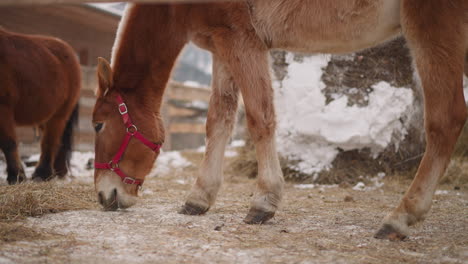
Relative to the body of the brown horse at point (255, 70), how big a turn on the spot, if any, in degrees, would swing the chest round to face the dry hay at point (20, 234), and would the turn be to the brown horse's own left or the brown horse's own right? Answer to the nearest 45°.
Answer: approximately 45° to the brown horse's own left

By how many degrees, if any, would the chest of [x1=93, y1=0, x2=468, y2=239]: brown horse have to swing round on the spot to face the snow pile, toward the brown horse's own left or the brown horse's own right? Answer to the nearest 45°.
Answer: approximately 90° to the brown horse's own right

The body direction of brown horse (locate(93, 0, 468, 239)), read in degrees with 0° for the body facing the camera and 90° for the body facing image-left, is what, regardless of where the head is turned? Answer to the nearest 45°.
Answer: approximately 90°

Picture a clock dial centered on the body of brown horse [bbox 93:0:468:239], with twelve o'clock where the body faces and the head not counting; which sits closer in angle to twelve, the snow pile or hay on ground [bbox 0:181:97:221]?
the hay on ground

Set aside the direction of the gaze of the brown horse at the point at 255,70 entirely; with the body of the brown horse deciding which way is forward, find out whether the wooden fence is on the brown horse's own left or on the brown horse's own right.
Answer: on the brown horse's own right

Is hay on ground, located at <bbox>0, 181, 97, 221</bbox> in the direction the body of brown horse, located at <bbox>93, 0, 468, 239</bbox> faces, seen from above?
yes
